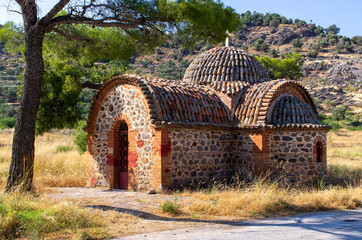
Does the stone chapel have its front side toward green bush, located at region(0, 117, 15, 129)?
no

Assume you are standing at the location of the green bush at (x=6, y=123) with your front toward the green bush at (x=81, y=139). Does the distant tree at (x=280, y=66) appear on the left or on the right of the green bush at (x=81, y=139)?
left

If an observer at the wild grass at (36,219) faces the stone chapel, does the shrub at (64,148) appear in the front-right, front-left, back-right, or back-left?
front-left

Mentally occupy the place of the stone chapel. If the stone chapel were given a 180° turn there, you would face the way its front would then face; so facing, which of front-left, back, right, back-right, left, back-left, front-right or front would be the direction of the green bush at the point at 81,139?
left

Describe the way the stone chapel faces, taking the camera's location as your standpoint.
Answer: facing the viewer and to the left of the viewer

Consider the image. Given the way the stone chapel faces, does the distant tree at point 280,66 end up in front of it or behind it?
behind

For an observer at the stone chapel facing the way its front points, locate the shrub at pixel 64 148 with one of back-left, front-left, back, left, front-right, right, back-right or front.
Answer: right

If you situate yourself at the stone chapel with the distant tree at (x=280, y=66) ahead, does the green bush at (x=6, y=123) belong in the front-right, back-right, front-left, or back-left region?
front-left

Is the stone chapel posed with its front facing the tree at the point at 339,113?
no

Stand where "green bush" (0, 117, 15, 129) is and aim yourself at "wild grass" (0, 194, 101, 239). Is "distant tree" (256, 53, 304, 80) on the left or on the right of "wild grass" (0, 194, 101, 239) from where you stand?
left

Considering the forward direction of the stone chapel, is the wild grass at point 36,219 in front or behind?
in front
